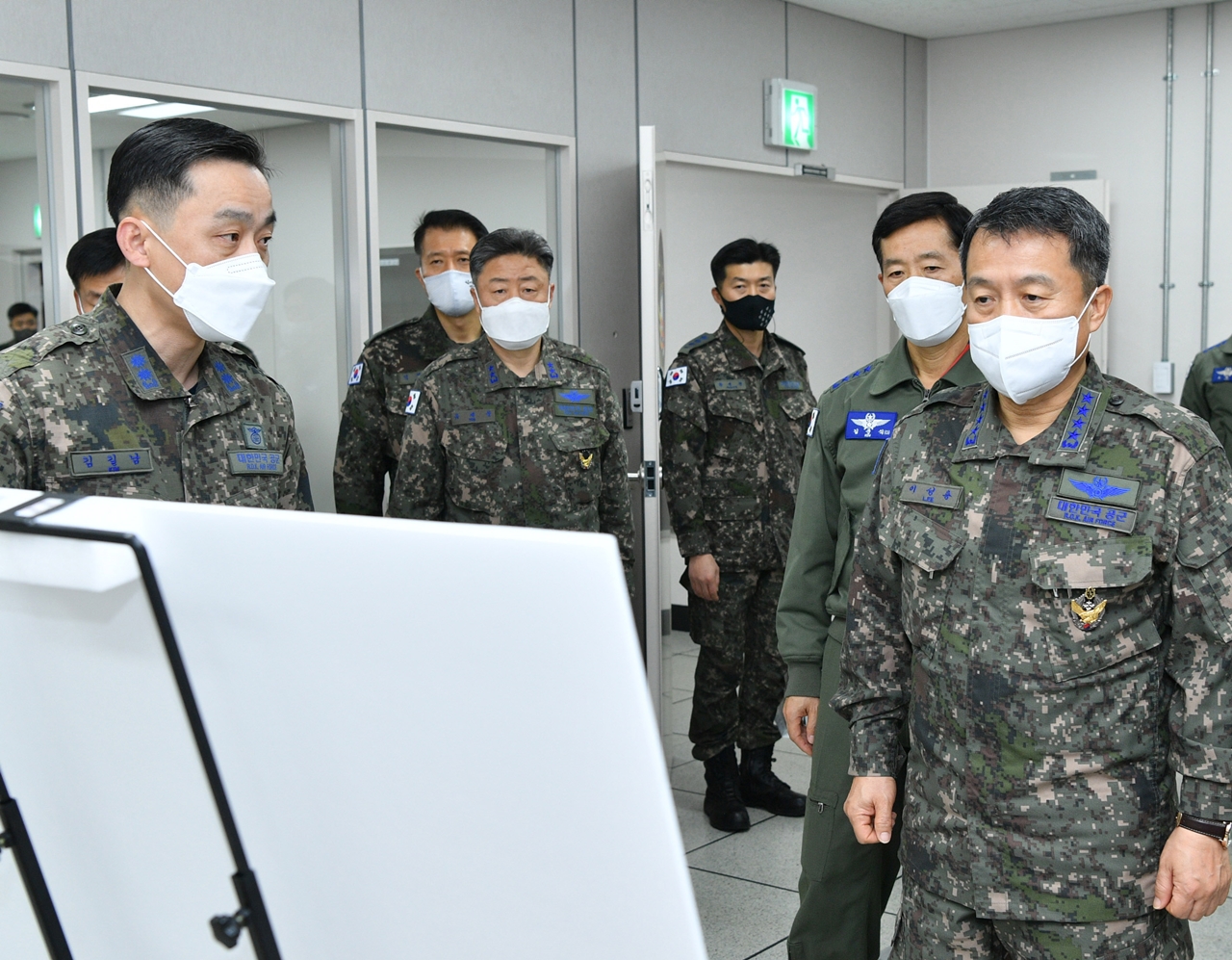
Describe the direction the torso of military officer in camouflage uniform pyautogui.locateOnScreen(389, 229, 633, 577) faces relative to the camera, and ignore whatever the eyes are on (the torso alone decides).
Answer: toward the camera

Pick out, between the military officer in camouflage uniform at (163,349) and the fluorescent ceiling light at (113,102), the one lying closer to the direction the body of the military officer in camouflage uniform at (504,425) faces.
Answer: the military officer in camouflage uniform

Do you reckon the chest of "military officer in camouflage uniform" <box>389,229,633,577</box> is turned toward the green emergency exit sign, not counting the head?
no

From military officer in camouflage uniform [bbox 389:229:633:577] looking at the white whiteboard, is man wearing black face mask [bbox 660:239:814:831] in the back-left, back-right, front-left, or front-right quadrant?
back-left

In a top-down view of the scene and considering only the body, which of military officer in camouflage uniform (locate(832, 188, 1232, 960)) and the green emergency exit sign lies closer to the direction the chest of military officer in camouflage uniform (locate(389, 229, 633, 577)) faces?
the military officer in camouflage uniform

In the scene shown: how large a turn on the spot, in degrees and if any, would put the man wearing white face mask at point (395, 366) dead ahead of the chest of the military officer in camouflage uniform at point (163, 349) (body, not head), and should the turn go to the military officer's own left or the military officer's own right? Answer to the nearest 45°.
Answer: approximately 135° to the military officer's own left

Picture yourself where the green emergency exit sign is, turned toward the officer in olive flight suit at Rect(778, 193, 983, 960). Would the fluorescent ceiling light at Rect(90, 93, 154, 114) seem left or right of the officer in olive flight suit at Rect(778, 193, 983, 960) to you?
right

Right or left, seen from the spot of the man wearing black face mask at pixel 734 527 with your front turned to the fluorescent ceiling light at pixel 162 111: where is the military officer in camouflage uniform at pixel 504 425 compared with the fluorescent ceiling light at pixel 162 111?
left

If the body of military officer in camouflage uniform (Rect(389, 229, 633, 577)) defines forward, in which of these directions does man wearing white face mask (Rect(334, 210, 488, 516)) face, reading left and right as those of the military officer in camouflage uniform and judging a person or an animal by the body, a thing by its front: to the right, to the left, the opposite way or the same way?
the same way

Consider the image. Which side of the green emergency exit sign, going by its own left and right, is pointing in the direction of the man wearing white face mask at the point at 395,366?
right

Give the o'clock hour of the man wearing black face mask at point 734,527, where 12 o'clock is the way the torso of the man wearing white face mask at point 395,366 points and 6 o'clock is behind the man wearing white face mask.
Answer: The man wearing black face mask is roughly at 9 o'clock from the man wearing white face mask.

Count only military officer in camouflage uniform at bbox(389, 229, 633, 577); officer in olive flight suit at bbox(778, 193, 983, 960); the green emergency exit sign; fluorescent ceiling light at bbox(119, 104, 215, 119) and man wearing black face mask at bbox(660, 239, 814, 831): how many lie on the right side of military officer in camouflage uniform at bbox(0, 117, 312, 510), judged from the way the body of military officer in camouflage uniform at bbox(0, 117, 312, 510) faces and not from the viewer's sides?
0

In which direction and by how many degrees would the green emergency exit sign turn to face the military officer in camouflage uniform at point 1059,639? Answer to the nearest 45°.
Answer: approximately 45° to its right

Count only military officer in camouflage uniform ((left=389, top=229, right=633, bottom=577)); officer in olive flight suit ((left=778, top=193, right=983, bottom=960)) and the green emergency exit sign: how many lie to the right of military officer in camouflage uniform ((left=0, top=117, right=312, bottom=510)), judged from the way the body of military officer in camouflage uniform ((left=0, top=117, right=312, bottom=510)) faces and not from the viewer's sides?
0

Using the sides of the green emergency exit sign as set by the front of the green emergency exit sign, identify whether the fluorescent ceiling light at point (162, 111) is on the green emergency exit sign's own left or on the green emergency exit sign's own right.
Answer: on the green emergency exit sign's own right

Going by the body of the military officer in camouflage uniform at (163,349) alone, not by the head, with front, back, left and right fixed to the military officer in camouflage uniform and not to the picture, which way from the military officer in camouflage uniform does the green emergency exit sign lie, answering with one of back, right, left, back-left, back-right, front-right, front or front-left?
left

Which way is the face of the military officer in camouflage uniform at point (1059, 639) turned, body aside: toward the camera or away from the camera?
toward the camera

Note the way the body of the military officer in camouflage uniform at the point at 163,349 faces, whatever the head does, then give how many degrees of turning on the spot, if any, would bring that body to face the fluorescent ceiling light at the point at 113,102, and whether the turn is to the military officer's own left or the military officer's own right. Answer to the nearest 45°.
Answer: approximately 135° to the military officer's own left

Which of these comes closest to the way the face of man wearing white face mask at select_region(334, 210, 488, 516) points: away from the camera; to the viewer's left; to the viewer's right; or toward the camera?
toward the camera

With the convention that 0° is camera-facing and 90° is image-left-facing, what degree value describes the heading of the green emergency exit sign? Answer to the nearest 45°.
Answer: approximately 315°

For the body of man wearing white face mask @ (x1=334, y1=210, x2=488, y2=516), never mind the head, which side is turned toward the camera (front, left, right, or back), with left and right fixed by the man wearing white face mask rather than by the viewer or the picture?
front
